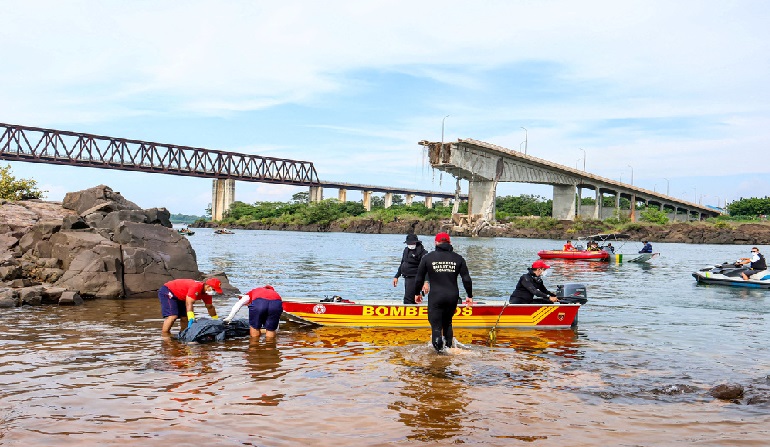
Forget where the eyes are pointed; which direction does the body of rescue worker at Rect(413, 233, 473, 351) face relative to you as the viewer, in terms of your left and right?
facing away from the viewer

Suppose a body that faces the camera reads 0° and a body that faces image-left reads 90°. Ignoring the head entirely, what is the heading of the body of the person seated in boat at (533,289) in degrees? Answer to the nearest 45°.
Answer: approximately 270°

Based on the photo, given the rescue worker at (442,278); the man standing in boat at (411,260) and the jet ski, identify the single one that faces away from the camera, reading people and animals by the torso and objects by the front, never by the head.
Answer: the rescue worker

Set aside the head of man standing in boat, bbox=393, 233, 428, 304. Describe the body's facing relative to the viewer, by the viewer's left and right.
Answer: facing the viewer

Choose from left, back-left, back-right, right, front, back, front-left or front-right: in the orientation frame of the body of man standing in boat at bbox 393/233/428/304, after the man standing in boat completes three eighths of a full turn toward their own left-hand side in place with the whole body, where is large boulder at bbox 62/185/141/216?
left

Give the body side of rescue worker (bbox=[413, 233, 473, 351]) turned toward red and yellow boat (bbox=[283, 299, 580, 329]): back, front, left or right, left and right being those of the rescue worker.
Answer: front

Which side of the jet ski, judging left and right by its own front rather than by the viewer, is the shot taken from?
left

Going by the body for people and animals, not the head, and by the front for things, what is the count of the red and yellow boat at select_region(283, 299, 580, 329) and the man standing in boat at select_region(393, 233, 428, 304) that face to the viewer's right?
0

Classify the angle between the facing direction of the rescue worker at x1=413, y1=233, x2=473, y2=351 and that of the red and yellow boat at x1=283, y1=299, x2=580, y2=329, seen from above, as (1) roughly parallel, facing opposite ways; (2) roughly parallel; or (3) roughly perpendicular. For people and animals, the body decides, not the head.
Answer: roughly perpendicular

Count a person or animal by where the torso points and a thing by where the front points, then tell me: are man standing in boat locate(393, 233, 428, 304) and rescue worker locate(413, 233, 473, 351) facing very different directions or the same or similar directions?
very different directions

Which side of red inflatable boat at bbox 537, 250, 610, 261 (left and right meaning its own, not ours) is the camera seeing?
left

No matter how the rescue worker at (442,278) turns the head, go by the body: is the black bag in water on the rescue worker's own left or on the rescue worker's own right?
on the rescue worker's own left

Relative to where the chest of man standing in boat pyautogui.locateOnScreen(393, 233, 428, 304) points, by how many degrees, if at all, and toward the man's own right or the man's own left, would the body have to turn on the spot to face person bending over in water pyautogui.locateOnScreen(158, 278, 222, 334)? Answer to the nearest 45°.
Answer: approximately 45° to the man's own right

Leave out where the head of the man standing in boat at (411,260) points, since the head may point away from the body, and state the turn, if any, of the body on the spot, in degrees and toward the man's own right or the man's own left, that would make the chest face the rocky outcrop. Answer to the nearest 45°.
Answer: approximately 135° to the man's own right

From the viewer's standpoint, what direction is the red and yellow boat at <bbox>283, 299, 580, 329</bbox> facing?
to the viewer's left

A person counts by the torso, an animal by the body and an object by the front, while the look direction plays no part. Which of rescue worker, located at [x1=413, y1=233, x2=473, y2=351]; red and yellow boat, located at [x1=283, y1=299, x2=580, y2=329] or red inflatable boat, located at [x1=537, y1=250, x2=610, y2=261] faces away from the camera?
the rescue worker

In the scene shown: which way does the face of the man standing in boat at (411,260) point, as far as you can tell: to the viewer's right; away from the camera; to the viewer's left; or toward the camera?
toward the camera

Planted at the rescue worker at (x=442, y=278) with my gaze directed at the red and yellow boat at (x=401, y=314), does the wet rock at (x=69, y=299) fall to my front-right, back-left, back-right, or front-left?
front-left
